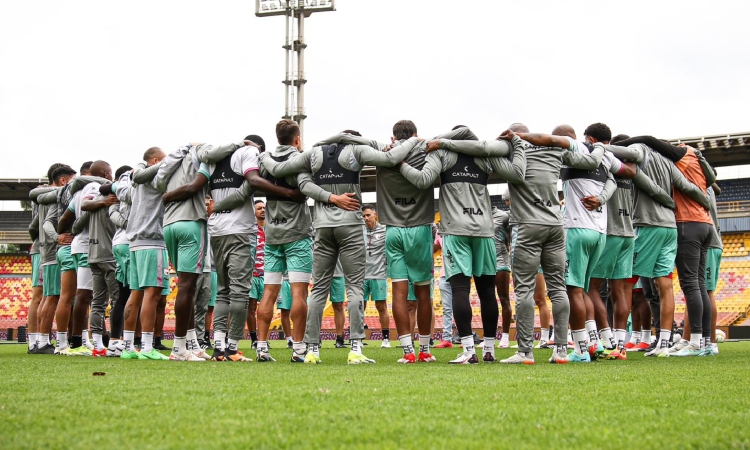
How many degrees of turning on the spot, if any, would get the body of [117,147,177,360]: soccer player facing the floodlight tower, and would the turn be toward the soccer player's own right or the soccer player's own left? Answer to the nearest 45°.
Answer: approximately 45° to the soccer player's own left

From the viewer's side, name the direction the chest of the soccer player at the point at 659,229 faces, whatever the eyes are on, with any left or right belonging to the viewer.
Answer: facing away from the viewer and to the left of the viewer

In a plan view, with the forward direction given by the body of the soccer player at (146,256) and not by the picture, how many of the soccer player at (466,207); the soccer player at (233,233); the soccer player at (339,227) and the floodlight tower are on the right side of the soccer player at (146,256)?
3

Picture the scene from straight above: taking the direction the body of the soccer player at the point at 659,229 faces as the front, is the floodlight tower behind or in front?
in front

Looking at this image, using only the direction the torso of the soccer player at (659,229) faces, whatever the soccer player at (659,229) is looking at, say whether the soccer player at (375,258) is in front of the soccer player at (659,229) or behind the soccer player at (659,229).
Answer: in front

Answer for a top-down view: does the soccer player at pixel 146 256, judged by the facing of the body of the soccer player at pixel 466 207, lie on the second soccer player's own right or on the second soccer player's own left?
on the second soccer player's own left

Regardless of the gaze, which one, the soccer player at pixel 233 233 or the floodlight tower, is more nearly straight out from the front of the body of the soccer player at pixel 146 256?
the floodlight tower

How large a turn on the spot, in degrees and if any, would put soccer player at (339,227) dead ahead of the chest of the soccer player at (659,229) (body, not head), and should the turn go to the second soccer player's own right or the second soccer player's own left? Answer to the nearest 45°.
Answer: approximately 90° to the second soccer player's own left

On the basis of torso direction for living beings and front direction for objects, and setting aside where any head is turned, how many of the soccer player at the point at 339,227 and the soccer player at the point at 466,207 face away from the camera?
2

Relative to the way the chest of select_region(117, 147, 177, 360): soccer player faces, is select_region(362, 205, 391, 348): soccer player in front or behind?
in front

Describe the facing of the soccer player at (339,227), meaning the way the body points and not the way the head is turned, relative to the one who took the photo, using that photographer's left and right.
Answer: facing away from the viewer

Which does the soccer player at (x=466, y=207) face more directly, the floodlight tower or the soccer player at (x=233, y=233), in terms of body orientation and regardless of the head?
the floodlight tower

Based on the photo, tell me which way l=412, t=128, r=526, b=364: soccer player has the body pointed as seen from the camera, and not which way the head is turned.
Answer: away from the camera
